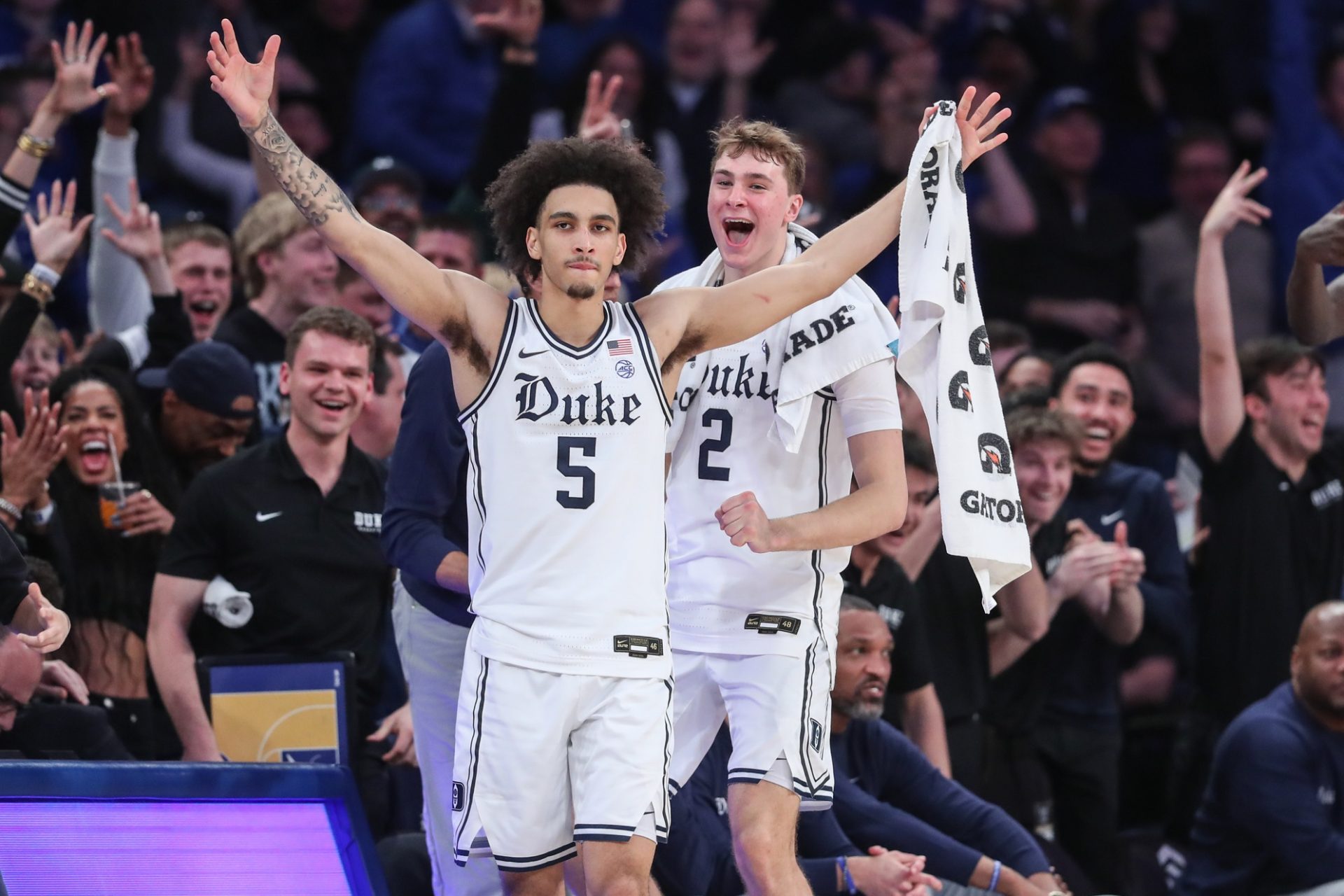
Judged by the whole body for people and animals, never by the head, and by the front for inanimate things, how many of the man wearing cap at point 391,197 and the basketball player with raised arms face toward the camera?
2

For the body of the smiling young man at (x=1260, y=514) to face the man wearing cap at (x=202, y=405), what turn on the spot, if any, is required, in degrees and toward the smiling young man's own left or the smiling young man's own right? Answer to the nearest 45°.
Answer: approximately 90° to the smiling young man's own right

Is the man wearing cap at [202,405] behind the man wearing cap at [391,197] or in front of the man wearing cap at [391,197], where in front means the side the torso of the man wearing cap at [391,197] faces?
in front

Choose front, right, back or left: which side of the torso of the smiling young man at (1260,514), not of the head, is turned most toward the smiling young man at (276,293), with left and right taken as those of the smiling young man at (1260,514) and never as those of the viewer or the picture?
right

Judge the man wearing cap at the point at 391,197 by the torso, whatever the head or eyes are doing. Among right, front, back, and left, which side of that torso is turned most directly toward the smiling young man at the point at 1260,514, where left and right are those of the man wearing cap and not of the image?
left
